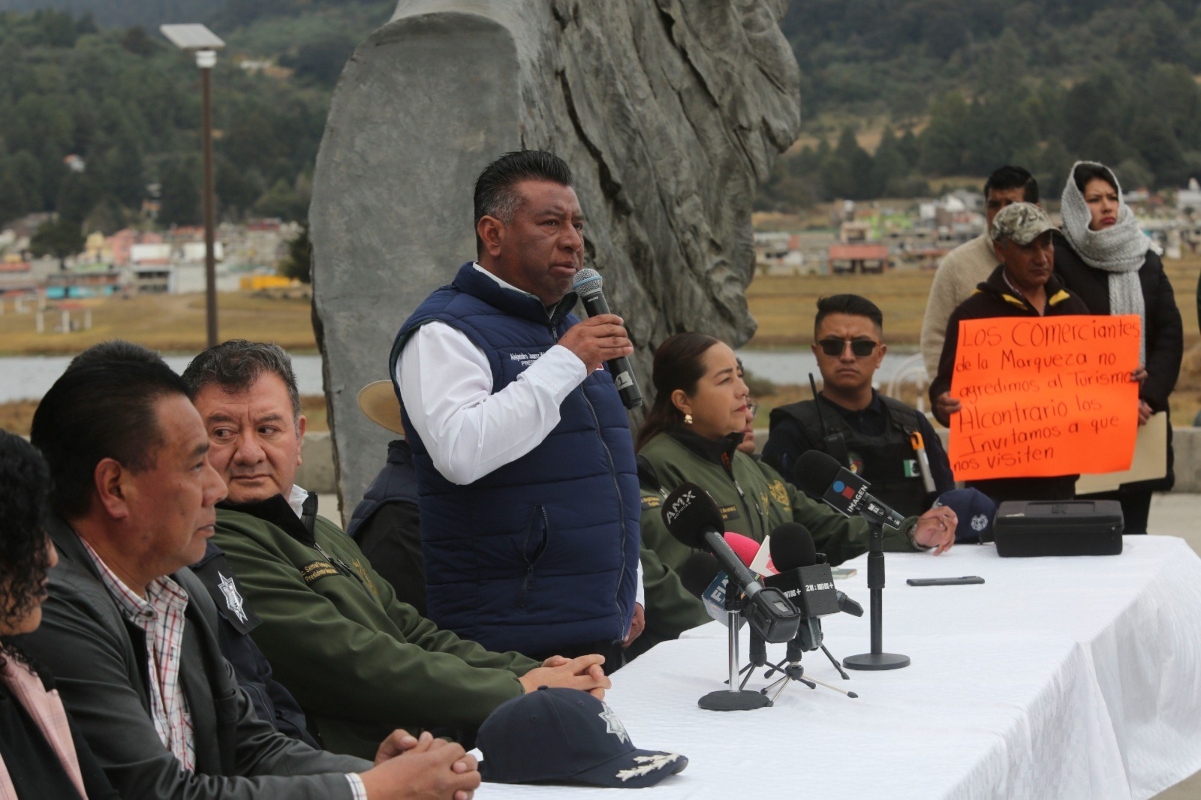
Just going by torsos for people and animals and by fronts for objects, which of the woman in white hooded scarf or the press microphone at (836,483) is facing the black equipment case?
the woman in white hooded scarf

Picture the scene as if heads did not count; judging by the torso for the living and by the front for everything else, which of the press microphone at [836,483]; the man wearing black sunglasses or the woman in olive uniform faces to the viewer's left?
the press microphone

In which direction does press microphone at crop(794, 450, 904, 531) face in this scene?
to the viewer's left

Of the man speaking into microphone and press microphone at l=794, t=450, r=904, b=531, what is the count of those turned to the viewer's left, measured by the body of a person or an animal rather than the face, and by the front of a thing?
1

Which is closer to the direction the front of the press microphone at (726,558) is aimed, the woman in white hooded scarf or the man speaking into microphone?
the man speaking into microphone

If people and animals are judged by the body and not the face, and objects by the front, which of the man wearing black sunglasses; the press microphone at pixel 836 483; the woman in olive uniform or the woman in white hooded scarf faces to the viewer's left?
the press microphone

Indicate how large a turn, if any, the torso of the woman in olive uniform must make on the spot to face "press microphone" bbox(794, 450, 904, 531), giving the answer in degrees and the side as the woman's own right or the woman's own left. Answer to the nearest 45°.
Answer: approximately 45° to the woman's own right

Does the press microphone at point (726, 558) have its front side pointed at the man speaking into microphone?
yes

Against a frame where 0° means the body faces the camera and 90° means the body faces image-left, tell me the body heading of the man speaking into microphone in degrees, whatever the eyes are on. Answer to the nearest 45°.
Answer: approximately 315°

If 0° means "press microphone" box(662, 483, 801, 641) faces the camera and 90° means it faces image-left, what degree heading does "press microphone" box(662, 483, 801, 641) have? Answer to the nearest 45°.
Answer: approximately 135°

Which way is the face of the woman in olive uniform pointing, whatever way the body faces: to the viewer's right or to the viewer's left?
to the viewer's right

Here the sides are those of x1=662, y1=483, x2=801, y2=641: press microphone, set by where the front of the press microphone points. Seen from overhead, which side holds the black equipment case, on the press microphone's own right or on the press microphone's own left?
on the press microphone's own right

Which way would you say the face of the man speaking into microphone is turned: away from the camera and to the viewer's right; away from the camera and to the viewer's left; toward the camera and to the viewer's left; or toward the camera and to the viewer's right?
toward the camera and to the viewer's right

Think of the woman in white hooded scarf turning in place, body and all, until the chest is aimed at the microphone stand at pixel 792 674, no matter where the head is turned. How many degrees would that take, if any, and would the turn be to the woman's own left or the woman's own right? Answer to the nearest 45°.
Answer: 0° — they already face it
